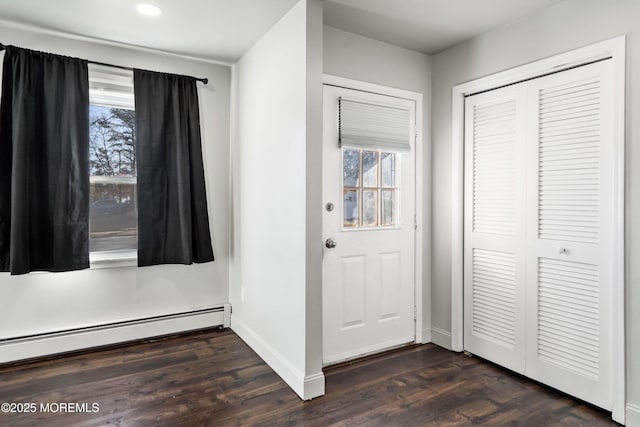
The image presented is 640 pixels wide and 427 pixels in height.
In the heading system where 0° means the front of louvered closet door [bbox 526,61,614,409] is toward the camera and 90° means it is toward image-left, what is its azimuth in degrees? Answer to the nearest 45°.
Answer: approximately 45°

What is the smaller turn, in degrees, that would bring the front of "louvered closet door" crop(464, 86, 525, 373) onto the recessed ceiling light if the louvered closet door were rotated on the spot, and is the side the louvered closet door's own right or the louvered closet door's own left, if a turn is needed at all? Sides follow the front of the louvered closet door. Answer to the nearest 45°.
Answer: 0° — it already faces it

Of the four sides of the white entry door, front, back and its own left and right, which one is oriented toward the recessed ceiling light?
right

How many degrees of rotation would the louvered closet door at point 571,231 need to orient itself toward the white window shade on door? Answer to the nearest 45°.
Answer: approximately 45° to its right

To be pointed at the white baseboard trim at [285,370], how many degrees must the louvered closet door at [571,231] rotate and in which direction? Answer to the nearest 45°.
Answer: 0° — it already faces it

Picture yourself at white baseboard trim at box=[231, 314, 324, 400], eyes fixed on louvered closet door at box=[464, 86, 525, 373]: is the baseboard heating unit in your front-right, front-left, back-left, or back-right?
back-left

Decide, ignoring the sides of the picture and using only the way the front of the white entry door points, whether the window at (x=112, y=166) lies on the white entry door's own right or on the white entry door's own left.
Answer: on the white entry door's own right

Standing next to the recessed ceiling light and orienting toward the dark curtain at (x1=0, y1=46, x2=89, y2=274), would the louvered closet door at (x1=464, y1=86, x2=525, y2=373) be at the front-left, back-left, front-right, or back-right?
back-right

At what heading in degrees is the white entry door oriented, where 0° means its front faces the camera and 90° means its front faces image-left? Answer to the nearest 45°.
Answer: approximately 315°

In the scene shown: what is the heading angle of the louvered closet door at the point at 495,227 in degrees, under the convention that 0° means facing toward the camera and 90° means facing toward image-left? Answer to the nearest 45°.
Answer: approximately 45°

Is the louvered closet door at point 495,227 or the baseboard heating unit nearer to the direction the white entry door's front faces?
the louvered closet door
